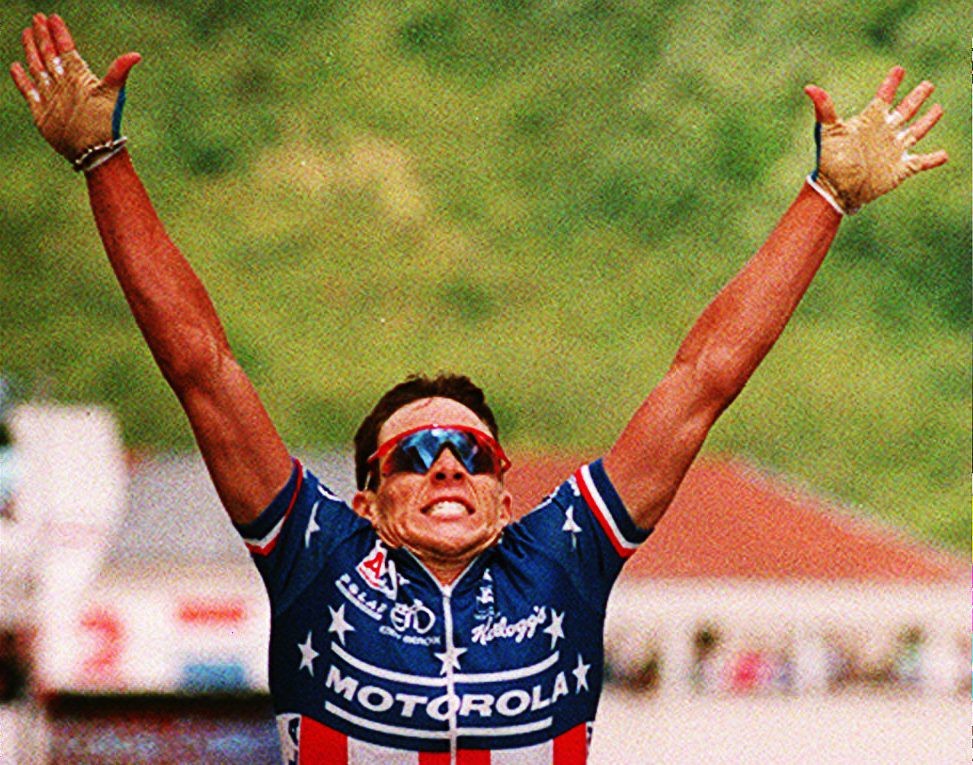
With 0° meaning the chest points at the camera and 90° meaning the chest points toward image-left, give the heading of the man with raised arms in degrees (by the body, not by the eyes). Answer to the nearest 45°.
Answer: approximately 0°

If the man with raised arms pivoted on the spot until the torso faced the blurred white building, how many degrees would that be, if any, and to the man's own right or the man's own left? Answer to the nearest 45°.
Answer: approximately 180°

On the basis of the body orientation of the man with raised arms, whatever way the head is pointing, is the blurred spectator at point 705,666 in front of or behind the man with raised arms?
behind

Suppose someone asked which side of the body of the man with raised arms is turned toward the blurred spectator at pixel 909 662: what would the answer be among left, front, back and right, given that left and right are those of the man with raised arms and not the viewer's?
back

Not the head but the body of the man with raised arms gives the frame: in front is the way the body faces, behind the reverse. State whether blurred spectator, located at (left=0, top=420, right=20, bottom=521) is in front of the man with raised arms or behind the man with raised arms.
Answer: behind

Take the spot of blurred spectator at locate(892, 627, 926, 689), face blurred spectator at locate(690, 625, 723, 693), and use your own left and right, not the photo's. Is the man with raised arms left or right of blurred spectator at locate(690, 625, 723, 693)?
left
